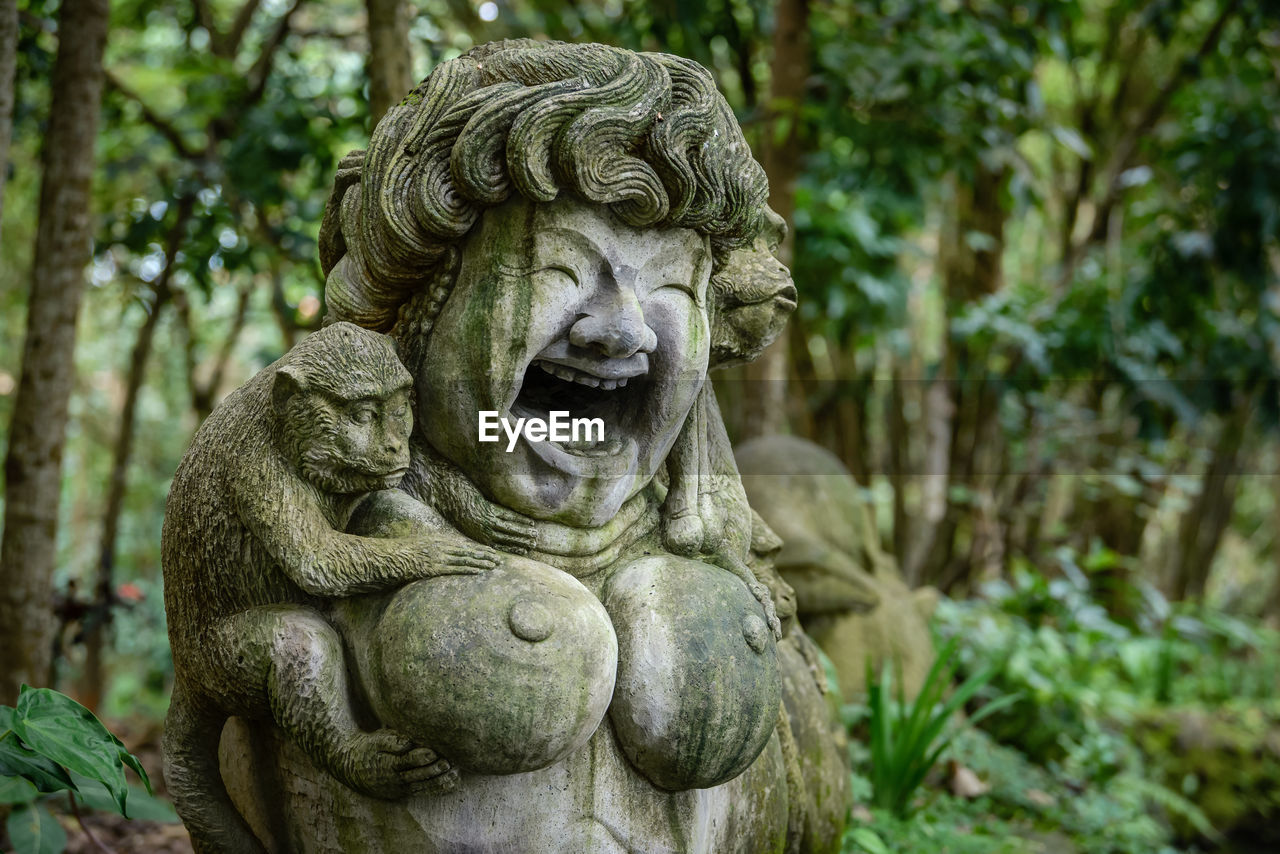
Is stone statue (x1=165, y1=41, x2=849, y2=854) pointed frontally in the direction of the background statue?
no

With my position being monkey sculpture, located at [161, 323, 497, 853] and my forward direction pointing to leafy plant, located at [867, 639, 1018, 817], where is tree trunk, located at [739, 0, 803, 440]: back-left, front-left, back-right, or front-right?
front-left

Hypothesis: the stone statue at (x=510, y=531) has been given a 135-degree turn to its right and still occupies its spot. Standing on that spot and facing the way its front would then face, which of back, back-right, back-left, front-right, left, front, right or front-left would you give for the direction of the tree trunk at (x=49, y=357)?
front-right

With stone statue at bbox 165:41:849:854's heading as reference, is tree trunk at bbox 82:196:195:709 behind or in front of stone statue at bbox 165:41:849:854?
behind

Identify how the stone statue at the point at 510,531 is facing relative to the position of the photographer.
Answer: facing the viewer and to the right of the viewer

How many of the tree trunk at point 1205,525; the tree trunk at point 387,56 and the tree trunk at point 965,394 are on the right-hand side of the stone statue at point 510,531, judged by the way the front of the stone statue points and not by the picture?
0

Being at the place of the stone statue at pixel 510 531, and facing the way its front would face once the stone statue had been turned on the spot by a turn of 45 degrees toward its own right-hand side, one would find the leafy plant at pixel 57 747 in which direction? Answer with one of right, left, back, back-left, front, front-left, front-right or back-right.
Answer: right
